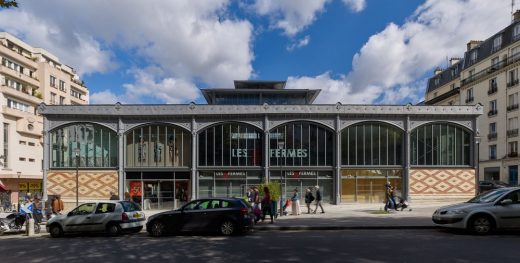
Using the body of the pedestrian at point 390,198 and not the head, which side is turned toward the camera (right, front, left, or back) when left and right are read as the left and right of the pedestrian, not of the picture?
right

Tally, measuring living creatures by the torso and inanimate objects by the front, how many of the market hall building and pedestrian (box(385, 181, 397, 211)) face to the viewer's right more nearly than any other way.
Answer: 1

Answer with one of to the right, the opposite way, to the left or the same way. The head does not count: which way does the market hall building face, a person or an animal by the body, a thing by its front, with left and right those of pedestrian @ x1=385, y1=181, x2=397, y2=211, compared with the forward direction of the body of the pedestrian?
to the right

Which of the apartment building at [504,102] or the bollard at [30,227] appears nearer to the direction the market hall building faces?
the bollard

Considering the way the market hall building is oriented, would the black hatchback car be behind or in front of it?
in front

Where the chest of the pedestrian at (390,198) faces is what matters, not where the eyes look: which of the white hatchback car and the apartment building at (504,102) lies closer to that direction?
the apartment building

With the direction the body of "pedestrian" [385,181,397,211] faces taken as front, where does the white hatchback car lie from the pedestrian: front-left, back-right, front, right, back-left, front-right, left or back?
back-right

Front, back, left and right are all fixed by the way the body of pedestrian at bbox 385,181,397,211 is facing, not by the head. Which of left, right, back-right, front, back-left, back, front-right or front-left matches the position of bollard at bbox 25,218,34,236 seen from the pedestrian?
back-right

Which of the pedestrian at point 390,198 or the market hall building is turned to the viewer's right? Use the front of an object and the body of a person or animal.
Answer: the pedestrian

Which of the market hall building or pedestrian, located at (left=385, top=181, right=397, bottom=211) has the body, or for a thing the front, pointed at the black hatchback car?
the market hall building

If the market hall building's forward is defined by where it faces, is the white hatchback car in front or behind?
in front
